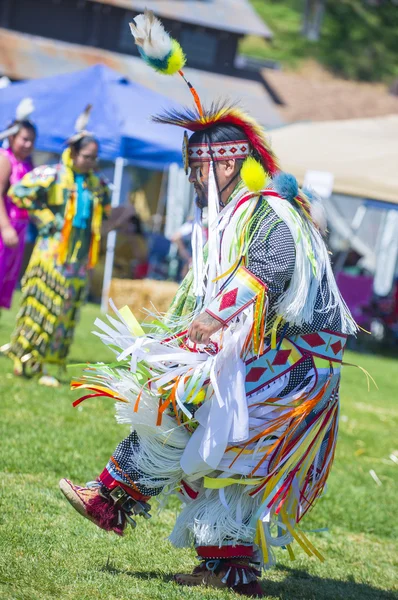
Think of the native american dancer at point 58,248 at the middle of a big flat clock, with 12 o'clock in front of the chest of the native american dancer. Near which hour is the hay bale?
The hay bale is roughly at 8 o'clock from the native american dancer.

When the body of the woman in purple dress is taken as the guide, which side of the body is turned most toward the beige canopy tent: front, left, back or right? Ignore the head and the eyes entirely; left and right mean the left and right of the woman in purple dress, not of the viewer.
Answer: left

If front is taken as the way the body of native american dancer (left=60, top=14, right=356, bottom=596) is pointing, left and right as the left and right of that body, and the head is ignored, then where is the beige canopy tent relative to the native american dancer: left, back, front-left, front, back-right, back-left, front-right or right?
right

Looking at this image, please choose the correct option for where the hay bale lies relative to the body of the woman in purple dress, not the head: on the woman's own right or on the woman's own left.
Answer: on the woman's own left

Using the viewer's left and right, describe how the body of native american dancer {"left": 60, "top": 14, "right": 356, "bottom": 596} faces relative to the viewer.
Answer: facing to the left of the viewer

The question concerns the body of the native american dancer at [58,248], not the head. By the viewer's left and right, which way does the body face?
facing the viewer and to the right of the viewer

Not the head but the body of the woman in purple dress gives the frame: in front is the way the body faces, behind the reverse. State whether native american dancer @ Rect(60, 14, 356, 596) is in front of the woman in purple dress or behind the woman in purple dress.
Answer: in front

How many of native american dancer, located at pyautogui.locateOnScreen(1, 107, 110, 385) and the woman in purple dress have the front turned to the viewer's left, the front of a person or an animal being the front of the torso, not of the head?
0

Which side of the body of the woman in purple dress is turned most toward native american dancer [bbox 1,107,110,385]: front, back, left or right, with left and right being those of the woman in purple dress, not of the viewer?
front

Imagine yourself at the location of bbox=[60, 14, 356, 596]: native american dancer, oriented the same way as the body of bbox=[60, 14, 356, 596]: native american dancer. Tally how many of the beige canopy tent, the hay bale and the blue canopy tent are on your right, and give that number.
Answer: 3

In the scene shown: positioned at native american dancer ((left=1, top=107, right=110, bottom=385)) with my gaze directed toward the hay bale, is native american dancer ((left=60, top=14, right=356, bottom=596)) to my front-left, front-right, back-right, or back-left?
back-right

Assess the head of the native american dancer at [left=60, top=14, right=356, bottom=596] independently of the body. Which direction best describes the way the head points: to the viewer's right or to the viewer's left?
to the viewer's left
